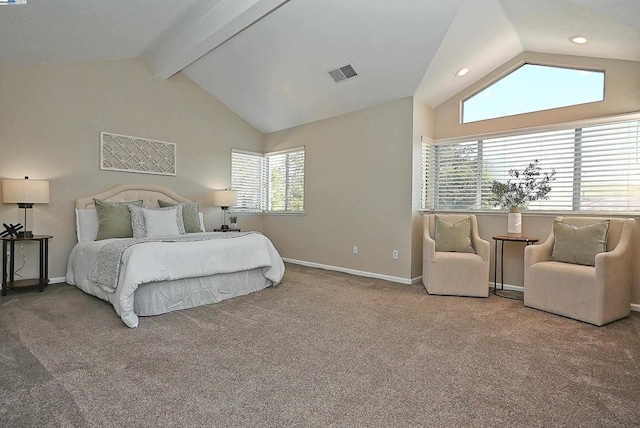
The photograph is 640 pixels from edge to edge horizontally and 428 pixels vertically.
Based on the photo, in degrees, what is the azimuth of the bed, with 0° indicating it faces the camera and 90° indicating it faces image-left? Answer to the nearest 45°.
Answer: approximately 315°

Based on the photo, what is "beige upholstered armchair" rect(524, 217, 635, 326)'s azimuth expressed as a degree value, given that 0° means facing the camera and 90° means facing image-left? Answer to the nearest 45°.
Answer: approximately 45°

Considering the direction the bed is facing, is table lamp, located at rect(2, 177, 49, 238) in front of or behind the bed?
behind

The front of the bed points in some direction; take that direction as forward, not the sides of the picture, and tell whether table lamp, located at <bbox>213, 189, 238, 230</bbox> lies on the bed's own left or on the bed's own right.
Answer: on the bed's own left

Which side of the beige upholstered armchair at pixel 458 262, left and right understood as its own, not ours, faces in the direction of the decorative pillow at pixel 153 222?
right

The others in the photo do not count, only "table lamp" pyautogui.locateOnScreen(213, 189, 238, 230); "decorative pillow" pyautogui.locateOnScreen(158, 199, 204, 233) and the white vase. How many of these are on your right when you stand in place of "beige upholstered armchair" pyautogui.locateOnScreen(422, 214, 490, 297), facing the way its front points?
2
